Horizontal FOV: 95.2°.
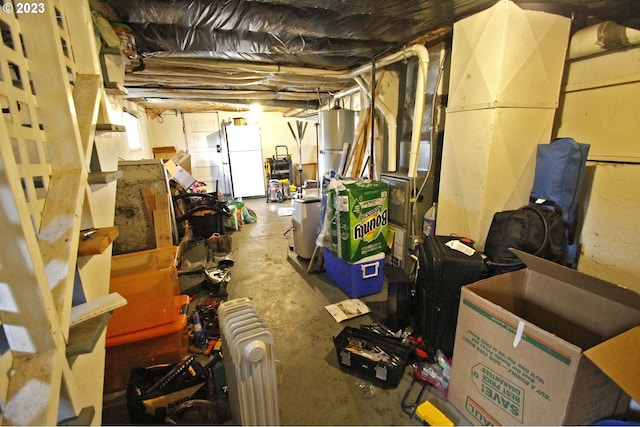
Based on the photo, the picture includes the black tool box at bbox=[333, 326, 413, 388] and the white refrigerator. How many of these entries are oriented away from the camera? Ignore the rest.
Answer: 0

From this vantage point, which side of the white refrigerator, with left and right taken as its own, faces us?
front

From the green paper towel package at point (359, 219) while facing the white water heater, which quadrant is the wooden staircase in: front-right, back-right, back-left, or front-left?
back-left

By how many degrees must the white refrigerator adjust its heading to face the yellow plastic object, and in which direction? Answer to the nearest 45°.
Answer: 0° — it already faces it

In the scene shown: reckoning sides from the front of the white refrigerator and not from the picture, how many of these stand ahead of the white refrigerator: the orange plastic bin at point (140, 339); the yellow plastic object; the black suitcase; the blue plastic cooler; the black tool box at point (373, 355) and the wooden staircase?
6

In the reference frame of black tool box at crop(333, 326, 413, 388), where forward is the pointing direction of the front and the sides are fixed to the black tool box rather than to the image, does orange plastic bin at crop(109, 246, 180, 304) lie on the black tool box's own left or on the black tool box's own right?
on the black tool box's own right

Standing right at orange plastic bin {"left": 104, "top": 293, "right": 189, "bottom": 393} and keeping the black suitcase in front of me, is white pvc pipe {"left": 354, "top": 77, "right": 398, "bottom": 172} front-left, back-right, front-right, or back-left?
front-left

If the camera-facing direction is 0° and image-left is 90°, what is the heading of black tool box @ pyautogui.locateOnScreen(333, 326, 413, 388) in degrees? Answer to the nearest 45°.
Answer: approximately 45°

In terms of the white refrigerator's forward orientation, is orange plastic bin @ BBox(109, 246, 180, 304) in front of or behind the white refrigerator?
in front

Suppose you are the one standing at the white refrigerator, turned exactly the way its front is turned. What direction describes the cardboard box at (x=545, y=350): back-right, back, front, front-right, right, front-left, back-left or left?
front

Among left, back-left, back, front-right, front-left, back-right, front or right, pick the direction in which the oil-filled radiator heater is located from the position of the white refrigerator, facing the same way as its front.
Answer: front

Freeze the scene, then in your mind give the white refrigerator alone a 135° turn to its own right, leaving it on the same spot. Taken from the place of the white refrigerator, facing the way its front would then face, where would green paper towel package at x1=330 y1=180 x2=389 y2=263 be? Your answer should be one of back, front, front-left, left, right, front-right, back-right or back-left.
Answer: back-left
